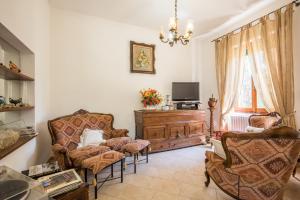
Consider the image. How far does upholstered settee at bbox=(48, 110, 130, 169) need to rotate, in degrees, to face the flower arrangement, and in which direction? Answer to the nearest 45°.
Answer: approximately 45° to its left

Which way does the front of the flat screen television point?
toward the camera

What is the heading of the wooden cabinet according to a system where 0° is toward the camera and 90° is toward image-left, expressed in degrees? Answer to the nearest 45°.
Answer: approximately 315°

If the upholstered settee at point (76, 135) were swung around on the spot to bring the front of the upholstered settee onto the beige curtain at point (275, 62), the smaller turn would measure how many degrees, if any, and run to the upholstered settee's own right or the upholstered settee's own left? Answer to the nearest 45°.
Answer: approximately 45° to the upholstered settee's own left

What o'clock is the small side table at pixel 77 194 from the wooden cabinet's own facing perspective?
The small side table is roughly at 2 o'clock from the wooden cabinet.

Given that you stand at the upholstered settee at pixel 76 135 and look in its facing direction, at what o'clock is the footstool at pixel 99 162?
The footstool is roughly at 1 o'clock from the upholstered settee.

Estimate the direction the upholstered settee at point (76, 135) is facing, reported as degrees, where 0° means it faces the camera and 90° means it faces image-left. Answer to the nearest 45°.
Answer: approximately 315°

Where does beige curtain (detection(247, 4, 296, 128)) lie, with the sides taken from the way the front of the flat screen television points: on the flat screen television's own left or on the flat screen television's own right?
on the flat screen television's own left

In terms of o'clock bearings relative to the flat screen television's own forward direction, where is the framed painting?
The framed painting is roughly at 2 o'clock from the flat screen television.

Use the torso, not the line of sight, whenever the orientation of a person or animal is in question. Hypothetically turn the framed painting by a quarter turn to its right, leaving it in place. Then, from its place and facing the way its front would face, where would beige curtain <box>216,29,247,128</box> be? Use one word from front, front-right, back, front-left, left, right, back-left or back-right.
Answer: back-left

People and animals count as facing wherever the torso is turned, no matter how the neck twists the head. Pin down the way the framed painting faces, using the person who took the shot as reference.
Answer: facing the viewer and to the right of the viewer

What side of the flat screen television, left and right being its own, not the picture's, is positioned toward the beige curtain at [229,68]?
left

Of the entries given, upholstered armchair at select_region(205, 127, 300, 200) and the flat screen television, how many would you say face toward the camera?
1
